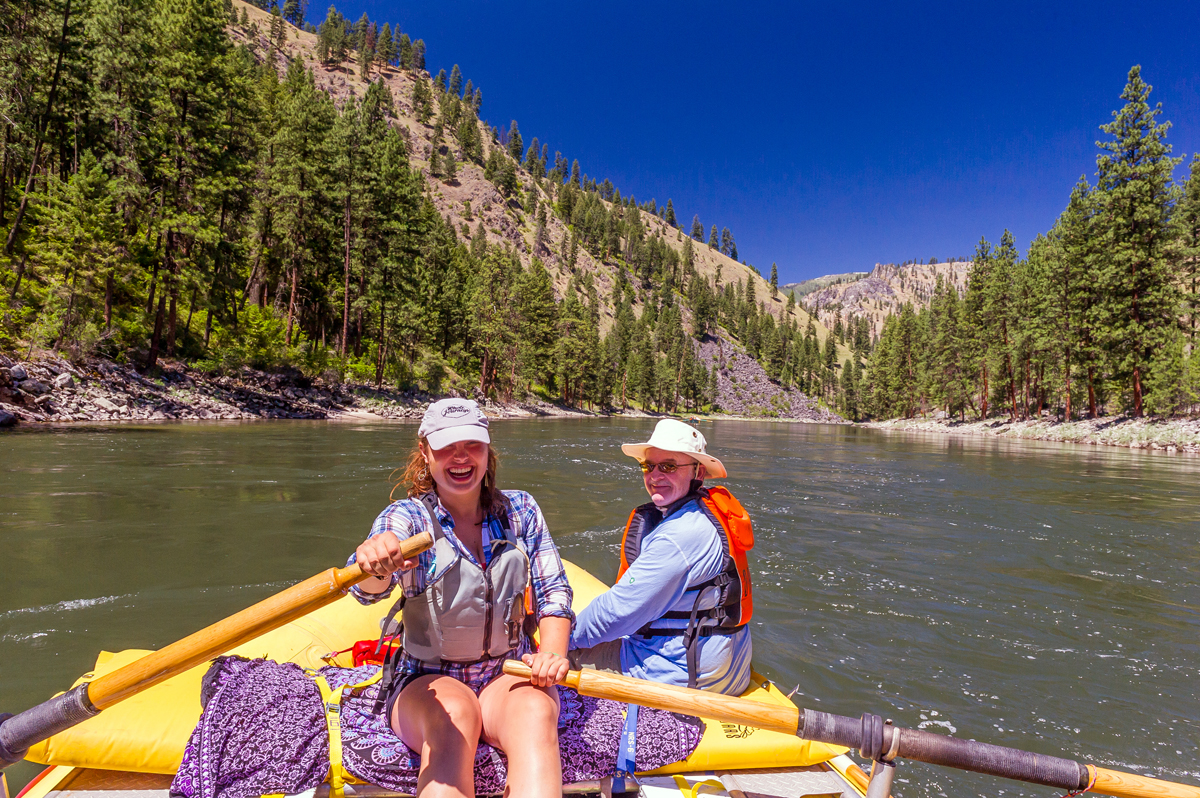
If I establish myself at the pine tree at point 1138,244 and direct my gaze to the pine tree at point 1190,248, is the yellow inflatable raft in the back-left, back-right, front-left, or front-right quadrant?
back-right

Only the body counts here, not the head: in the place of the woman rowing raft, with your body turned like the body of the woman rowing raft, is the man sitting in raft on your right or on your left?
on your left

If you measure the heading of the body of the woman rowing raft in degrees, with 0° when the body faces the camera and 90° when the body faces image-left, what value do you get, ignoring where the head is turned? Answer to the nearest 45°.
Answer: approximately 0°

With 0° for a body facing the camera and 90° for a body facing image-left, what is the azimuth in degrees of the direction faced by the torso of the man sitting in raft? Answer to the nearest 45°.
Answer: approximately 90°

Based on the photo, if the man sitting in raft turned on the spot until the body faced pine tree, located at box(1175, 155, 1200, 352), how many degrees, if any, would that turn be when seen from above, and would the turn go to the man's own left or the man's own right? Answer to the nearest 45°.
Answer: approximately 135° to the man's own right
